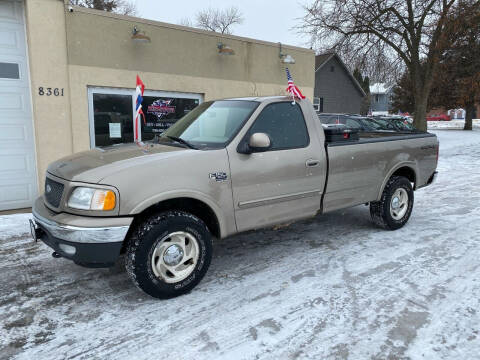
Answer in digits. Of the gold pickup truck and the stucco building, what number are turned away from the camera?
0

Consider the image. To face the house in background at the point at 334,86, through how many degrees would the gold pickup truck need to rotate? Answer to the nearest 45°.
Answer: approximately 135° to its right

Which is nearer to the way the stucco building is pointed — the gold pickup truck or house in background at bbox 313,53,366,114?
the gold pickup truck

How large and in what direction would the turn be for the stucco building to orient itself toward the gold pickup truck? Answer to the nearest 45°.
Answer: approximately 45° to its right

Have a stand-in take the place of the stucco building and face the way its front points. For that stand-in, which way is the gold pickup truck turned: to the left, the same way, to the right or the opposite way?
to the right

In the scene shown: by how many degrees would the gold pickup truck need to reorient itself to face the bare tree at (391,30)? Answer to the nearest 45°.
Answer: approximately 180°

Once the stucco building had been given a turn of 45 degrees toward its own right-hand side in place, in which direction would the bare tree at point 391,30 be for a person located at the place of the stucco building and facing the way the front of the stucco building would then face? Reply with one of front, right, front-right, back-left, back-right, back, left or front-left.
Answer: back-left

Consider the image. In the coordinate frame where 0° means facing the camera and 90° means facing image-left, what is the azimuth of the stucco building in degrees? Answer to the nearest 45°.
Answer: approximately 315°

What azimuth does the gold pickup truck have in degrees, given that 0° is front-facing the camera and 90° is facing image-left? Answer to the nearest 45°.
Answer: approximately 45°

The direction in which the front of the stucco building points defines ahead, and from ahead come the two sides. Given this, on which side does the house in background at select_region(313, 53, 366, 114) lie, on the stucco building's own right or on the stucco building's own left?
on the stucco building's own left
